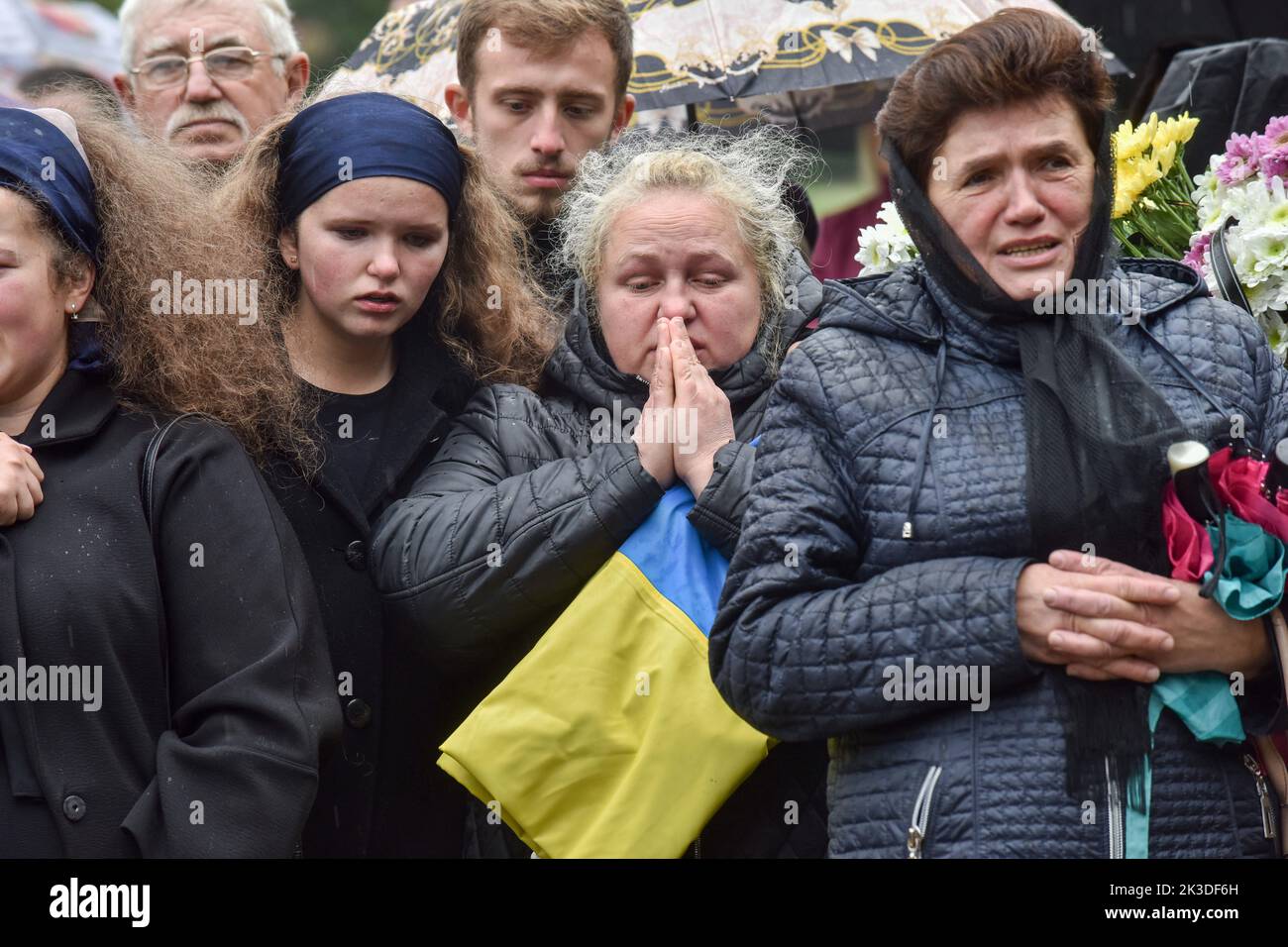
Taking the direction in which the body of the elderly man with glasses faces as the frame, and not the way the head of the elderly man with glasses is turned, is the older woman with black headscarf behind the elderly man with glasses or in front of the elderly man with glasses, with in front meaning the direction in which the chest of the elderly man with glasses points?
in front

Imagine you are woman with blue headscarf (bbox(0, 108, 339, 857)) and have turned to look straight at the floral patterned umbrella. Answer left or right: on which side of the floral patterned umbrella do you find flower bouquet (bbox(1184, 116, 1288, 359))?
right

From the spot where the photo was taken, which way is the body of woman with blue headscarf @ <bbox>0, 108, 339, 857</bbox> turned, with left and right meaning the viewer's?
facing the viewer and to the left of the viewer

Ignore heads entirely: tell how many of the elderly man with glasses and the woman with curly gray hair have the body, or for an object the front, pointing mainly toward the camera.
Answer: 2

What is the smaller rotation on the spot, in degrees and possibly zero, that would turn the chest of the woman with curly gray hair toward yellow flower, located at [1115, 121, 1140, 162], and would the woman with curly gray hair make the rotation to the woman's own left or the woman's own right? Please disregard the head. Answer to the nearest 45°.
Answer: approximately 90° to the woman's own left

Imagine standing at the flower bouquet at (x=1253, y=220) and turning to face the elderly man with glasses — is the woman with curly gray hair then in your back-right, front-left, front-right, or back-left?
front-left

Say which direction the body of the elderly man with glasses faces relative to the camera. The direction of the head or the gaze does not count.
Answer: toward the camera

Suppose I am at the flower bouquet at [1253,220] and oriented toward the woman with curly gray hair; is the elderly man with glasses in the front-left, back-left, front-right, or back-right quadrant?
front-right

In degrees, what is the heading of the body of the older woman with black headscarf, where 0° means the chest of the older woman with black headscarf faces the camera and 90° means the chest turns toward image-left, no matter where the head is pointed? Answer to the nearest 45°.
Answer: approximately 315°

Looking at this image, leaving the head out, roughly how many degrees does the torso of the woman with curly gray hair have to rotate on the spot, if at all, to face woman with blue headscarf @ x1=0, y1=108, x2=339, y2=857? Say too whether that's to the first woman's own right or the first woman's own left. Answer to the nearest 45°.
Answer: approximately 45° to the first woman's own right

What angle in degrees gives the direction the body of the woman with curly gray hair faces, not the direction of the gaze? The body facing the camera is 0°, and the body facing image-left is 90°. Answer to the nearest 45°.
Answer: approximately 0°

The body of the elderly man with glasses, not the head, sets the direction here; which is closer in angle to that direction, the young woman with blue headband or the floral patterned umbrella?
the young woman with blue headband

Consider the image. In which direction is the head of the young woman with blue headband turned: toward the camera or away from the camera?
toward the camera
